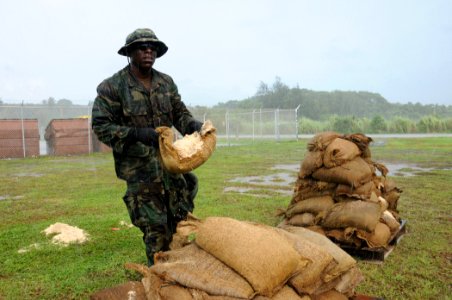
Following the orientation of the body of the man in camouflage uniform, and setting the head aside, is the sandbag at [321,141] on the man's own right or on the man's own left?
on the man's own left

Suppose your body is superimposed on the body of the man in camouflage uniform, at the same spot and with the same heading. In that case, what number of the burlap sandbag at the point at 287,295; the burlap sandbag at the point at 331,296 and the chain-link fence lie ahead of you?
2

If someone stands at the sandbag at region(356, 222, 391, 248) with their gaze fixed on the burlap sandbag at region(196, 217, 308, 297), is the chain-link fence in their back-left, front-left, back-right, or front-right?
back-right

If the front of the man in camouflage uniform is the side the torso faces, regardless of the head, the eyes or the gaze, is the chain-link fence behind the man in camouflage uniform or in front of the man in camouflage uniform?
behind

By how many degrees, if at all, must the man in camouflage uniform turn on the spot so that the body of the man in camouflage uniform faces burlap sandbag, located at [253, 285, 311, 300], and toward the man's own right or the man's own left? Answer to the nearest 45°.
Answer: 0° — they already face it

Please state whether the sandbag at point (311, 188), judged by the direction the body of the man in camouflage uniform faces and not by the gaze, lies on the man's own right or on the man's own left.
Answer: on the man's own left

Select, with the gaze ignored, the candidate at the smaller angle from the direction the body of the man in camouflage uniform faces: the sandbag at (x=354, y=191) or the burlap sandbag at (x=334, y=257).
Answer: the burlap sandbag

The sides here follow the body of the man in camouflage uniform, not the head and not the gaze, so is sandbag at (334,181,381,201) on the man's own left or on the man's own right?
on the man's own left

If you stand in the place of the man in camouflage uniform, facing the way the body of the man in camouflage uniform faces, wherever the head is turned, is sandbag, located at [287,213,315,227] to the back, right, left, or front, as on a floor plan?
left

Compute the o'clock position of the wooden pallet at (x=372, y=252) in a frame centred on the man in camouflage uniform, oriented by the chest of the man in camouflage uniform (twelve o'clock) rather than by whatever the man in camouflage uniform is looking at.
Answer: The wooden pallet is roughly at 10 o'clock from the man in camouflage uniform.

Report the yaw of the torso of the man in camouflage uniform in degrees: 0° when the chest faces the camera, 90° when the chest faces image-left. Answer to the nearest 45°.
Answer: approximately 315°
